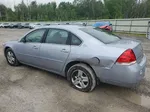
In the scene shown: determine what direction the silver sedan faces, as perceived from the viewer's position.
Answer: facing away from the viewer and to the left of the viewer
